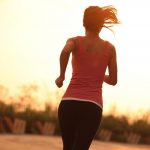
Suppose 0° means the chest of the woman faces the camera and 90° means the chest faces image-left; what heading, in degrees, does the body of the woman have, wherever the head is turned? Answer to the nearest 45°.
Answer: approximately 180°

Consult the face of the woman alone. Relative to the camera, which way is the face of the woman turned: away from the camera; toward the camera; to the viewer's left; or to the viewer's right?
away from the camera
